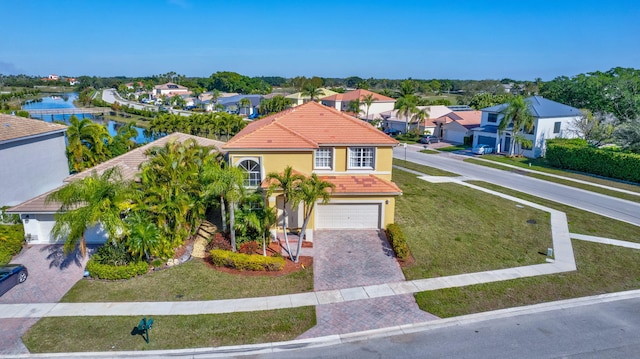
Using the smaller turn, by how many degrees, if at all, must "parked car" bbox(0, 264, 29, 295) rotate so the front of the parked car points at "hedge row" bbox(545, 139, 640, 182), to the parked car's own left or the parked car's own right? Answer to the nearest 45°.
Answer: approximately 45° to the parked car's own right

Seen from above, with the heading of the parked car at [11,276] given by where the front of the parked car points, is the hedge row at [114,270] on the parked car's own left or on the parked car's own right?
on the parked car's own right

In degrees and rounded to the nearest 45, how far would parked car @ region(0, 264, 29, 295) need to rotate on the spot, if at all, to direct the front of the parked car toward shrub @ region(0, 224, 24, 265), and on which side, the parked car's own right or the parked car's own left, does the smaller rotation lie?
approximately 45° to the parked car's own left

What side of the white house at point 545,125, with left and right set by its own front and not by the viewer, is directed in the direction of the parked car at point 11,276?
front

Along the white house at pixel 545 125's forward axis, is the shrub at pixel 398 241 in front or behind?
in front

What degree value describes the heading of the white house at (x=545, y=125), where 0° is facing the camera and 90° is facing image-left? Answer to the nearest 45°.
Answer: approximately 45°

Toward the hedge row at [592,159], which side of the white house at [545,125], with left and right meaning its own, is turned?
left

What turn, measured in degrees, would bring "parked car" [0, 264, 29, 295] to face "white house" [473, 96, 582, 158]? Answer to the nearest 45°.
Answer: approximately 45° to its right

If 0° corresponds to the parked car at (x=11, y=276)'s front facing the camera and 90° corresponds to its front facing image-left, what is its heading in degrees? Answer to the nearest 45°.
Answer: approximately 225°
